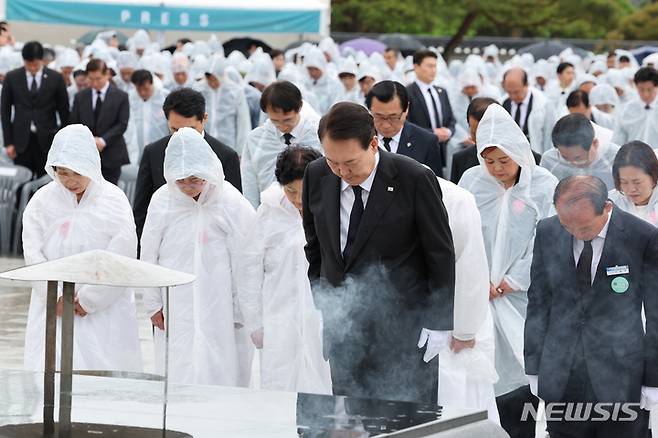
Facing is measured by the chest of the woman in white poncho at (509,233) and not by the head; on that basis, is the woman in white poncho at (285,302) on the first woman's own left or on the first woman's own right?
on the first woman's own right

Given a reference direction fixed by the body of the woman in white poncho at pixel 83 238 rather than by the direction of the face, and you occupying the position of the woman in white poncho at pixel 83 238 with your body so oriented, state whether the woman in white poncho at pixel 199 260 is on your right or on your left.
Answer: on your left

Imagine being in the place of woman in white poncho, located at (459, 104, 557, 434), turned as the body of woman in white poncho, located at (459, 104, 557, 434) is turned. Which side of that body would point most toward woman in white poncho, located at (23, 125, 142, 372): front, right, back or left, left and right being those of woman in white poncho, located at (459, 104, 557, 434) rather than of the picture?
right

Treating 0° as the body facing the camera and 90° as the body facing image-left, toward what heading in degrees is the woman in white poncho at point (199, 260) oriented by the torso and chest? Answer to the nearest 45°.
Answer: approximately 0°

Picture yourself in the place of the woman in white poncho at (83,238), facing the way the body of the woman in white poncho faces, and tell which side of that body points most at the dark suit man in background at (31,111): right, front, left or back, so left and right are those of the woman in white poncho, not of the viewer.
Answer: back

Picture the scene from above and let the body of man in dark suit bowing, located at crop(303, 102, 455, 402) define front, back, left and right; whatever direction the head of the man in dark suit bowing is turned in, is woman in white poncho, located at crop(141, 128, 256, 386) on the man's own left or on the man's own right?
on the man's own right

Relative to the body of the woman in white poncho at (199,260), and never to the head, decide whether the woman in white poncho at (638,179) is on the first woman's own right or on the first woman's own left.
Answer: on the first woman's own left

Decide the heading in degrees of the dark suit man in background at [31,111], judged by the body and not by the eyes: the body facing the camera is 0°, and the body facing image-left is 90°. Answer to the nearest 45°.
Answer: approximately 0°
